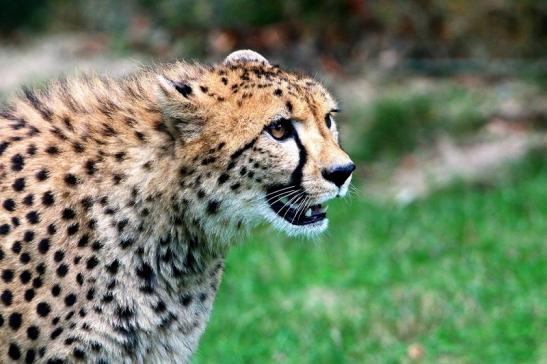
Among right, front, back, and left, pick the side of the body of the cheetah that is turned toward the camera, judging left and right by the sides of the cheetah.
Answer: right
